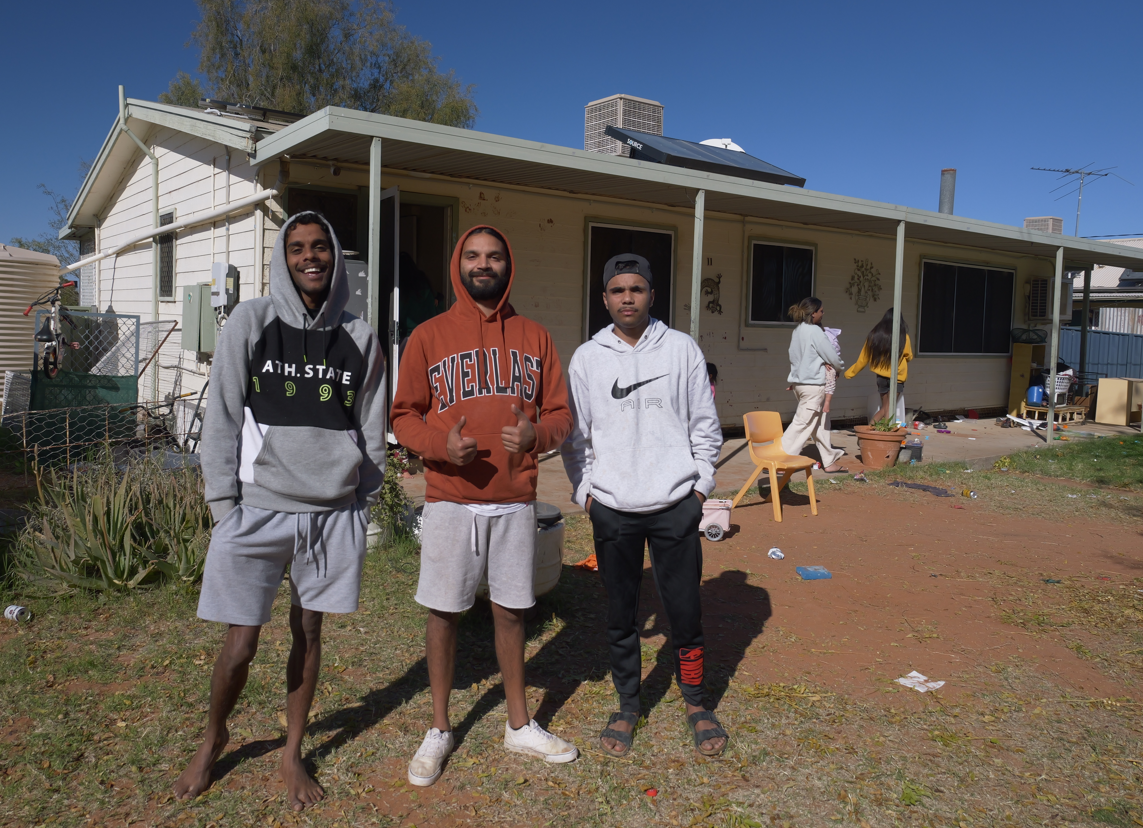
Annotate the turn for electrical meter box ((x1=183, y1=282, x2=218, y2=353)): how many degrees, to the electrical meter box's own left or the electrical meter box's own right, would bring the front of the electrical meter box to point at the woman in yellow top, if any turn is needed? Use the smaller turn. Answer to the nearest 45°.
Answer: approximately 135° to the electrical meter box's own left

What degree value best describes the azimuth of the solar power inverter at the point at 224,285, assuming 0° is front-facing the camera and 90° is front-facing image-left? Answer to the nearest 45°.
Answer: approximately 45°

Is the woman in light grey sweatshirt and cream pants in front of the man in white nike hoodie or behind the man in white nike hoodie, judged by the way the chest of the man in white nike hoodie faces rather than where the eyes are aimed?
behind

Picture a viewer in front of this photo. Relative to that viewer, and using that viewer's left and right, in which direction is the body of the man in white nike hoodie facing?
facing the viewer

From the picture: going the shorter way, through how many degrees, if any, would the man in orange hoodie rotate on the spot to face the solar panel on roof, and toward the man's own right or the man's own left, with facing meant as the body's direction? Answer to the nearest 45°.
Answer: approximately 180°

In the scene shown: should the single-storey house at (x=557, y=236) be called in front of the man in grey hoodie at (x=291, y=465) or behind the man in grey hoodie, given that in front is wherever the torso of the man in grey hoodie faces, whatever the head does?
behind

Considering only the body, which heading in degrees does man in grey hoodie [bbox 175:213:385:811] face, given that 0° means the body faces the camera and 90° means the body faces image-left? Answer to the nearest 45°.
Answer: approximately 0°

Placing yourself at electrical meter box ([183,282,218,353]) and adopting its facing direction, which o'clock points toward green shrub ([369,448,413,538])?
The green shrub is roughly at 10 o'clock from the electrical meter box.

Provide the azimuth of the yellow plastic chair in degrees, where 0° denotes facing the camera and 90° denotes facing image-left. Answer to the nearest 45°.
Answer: approximately 315°

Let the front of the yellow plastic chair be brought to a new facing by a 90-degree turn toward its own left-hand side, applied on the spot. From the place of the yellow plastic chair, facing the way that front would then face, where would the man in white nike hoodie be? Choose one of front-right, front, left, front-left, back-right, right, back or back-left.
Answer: back-right

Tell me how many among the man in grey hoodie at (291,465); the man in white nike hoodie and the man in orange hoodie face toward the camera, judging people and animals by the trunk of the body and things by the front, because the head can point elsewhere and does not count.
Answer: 3

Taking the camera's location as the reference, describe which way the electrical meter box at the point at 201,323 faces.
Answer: facing the viewer and to the left of the viewer

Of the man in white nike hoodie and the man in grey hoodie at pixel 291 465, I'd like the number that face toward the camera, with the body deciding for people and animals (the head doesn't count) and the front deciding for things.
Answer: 2
